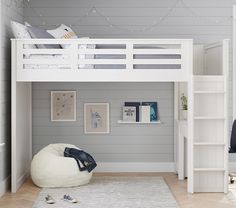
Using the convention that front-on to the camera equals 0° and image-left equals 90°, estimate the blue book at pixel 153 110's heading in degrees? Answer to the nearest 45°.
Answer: approximately 0°

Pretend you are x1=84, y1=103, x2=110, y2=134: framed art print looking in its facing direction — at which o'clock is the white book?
The white book is roughly at 9 o'clock from the framed art print.

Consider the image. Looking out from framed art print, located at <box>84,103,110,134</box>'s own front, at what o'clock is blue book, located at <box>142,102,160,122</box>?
The blue book is roughly at 9 o'clock from the framed art print.

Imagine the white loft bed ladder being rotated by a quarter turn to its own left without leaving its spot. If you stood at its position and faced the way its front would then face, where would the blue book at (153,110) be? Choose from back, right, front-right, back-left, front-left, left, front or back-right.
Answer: back-left
